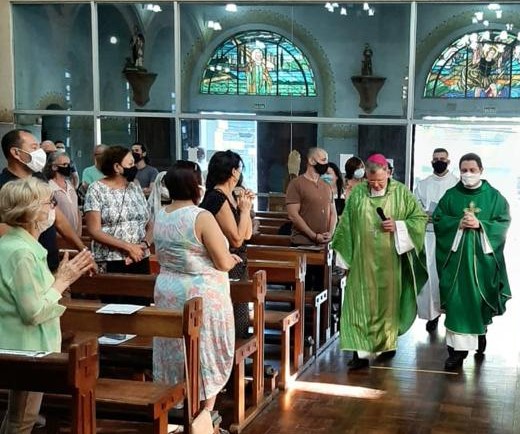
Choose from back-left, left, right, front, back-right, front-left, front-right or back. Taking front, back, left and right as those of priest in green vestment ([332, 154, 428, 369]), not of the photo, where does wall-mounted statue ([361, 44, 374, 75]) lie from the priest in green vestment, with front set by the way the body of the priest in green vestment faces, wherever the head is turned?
back

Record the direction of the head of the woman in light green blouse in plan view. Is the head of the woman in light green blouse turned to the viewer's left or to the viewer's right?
to the viewer's right

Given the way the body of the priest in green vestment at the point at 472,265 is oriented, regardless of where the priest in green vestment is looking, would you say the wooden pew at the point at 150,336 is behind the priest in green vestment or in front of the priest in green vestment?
in front

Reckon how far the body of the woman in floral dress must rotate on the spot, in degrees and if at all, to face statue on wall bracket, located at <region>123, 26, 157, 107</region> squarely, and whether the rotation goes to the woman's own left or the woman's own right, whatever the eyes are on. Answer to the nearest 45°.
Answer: approximately 45° to the woman's own left

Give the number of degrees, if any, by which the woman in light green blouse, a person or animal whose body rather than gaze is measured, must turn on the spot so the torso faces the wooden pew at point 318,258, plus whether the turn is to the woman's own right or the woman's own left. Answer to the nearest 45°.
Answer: approximately 45° to the woman's own left

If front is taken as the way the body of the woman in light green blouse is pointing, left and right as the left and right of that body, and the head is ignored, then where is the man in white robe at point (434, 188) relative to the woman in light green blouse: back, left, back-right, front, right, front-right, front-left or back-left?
front-left

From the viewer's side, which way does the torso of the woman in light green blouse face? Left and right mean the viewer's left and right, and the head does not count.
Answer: facing to the right of the viewer
